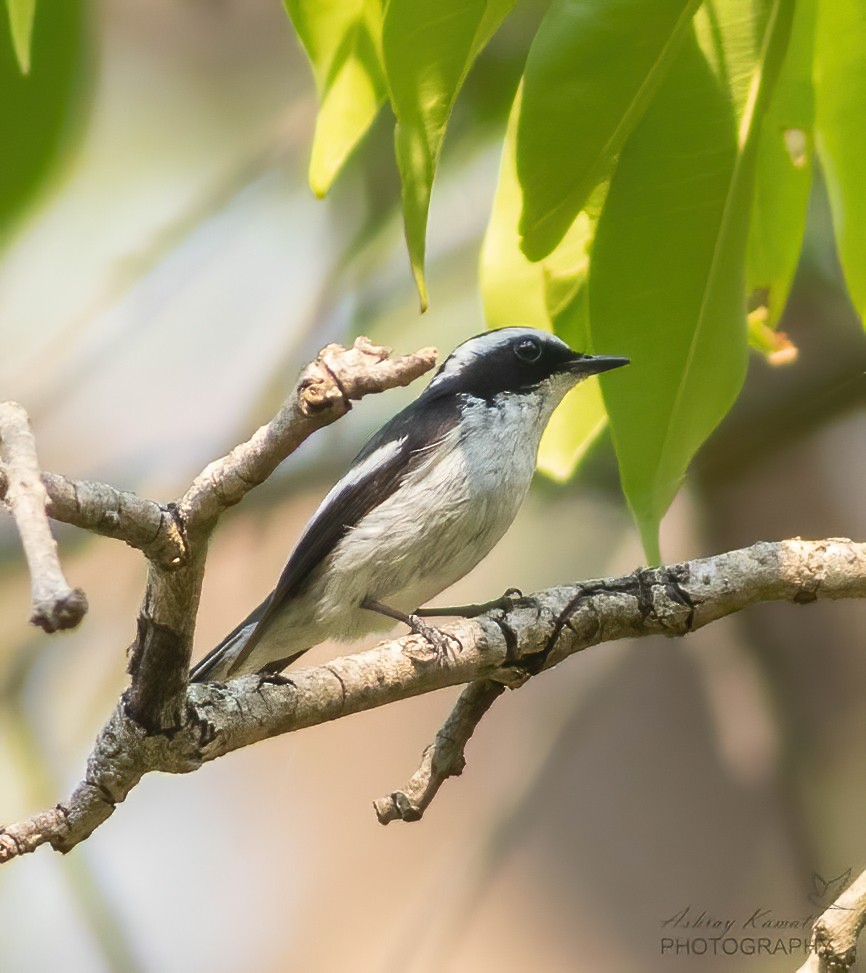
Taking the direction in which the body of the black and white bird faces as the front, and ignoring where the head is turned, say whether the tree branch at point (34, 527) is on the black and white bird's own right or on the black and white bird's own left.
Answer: on the black and white bird's own right

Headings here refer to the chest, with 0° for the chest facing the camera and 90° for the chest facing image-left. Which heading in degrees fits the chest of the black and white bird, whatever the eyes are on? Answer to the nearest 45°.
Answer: approximately 270°
